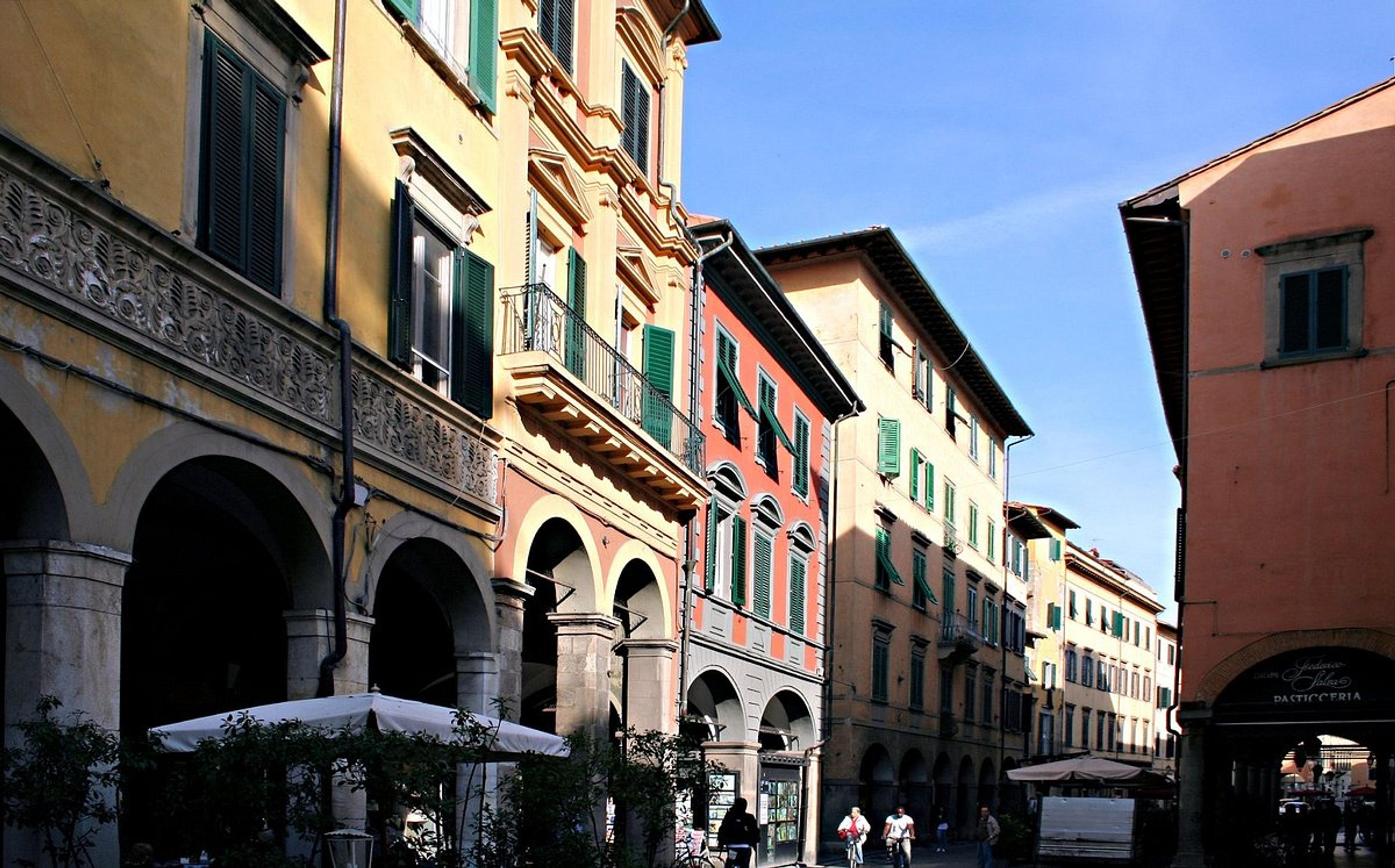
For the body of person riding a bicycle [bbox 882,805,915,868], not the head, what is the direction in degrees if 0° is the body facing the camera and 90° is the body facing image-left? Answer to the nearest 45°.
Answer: approximately 0°
